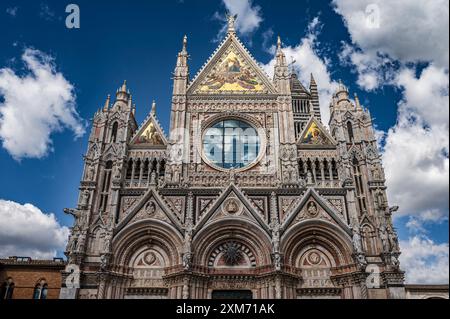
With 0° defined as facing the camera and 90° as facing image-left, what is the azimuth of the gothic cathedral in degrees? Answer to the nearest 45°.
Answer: approximately 0°
